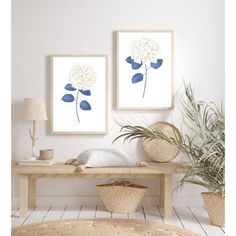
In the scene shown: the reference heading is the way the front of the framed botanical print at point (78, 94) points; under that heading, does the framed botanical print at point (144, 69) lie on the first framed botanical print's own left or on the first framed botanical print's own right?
on the first framed botanical print's own left

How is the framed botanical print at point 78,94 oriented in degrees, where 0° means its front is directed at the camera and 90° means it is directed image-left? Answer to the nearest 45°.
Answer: approximately 0°

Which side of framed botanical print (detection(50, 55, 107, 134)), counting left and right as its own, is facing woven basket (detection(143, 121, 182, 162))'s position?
left

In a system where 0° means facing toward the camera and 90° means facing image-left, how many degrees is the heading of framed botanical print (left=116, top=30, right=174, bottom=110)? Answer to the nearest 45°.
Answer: approximately 0°

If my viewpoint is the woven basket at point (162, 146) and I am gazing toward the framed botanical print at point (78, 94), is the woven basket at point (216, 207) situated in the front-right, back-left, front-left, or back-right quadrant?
back-left

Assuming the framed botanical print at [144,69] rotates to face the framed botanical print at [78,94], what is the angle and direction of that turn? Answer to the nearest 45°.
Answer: approximately 90° to its right

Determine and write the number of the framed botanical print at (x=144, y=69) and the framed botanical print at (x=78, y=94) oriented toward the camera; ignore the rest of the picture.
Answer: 2

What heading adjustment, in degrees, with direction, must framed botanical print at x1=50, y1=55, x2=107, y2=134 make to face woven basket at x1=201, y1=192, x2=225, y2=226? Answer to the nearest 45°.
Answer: approximately 45° to its left

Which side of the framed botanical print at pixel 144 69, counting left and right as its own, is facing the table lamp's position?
right

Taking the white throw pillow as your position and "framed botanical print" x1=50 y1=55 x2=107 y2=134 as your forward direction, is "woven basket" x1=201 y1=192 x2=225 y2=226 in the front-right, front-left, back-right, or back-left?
back-right
